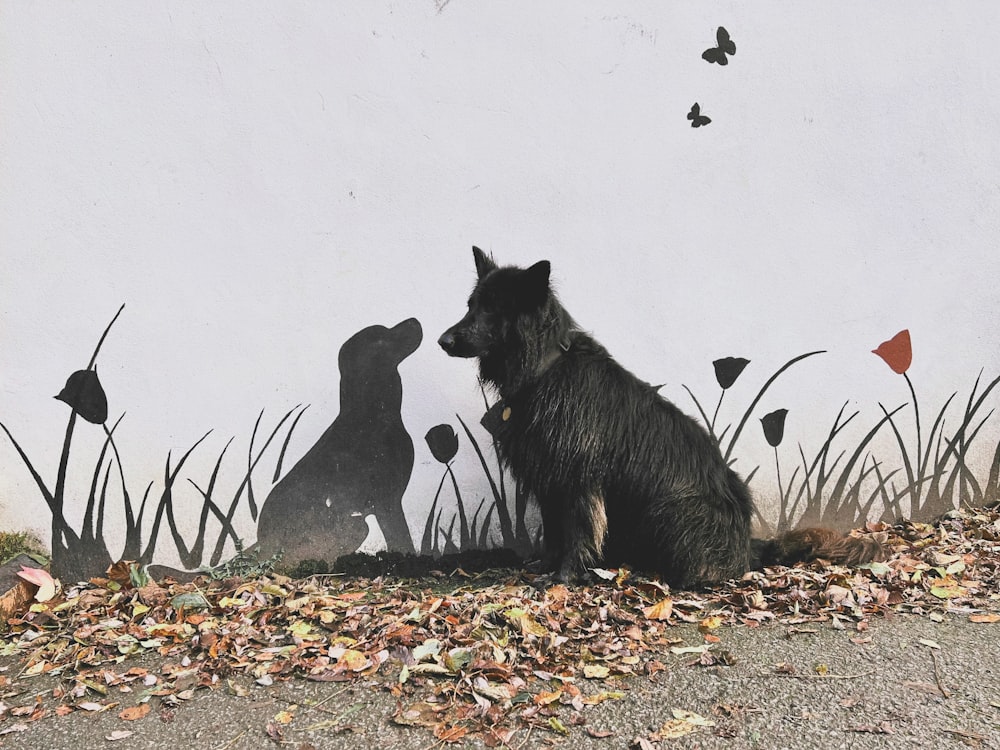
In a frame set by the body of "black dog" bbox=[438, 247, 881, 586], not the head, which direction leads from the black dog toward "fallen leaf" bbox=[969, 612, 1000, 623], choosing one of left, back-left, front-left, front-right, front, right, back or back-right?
back

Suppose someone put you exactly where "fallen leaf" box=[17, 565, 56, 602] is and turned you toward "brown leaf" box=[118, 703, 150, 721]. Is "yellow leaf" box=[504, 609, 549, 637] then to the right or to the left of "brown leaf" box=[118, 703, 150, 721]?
left

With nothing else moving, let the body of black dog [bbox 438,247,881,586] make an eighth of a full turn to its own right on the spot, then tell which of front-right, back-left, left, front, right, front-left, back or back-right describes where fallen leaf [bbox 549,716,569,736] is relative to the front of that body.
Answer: back-left

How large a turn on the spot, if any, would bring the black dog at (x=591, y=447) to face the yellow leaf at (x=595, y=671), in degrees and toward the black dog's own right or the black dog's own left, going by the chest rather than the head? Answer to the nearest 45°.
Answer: approximately 90° to the black dog's own left

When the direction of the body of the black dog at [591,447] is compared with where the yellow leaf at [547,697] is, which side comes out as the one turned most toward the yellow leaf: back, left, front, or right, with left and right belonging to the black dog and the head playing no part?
left

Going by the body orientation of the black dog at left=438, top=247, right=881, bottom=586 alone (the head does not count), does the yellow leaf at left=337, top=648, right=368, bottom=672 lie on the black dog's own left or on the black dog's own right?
on the black dog's own left

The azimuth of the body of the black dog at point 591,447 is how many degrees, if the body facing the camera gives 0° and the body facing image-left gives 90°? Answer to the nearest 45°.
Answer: approximately 90°

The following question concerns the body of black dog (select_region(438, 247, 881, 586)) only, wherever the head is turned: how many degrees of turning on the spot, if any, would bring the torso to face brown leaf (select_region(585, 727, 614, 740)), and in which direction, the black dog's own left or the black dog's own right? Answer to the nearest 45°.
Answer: approximately 90° to the black dog's own left

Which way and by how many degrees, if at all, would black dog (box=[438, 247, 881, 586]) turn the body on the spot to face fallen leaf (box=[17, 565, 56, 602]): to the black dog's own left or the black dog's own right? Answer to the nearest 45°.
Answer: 0° — it already faces it

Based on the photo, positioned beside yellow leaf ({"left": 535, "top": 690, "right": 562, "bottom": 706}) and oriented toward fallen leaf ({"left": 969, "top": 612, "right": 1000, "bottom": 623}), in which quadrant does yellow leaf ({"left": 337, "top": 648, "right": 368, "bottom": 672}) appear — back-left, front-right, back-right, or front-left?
back-left
